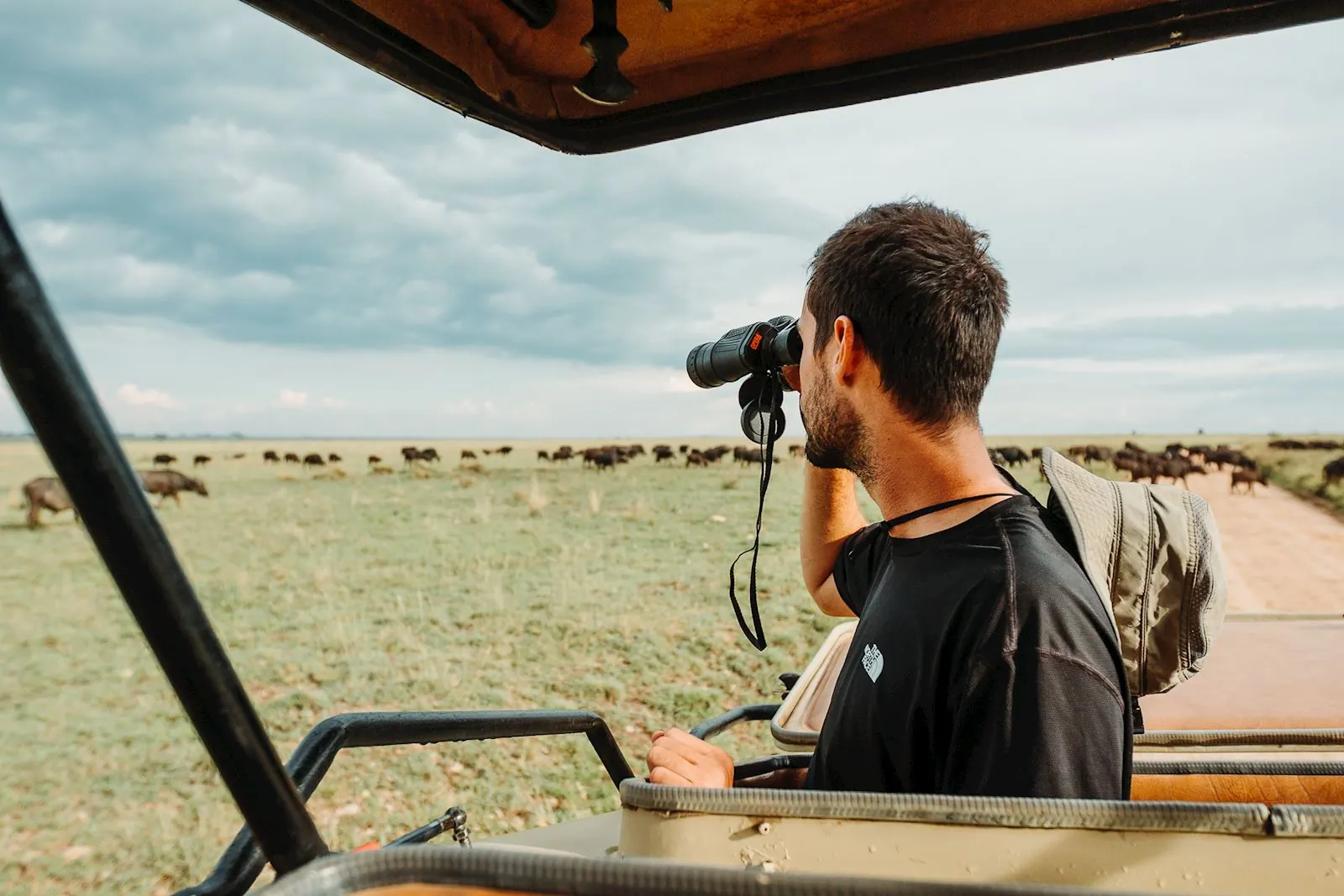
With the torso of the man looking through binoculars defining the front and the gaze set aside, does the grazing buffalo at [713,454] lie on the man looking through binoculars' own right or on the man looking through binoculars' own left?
on the man looking through binoculars' own right

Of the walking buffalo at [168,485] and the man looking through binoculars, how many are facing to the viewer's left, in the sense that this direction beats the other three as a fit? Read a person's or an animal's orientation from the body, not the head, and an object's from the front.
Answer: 1

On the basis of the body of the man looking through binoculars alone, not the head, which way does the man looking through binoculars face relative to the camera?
to the viewer's left

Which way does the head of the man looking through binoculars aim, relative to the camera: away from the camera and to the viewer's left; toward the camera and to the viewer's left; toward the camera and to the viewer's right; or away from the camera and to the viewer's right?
away from the camera and to the viewer's left

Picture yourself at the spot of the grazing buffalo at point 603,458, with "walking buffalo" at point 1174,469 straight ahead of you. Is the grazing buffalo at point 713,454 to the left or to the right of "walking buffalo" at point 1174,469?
left

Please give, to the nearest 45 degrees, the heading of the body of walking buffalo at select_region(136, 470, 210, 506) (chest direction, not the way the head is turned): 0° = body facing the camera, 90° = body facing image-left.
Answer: approximately 270°
